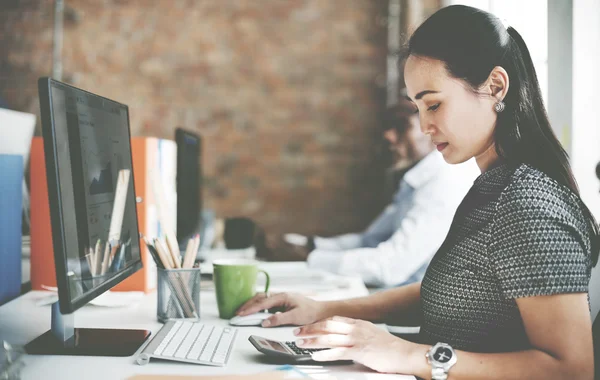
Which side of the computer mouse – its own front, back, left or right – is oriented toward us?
left

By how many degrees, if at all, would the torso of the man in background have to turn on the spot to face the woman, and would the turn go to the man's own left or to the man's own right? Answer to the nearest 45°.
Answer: approximately 90° to the man's own left

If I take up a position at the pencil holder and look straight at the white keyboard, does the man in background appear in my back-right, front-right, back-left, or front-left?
back-left

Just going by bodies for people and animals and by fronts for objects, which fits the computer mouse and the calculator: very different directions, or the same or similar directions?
very different directions

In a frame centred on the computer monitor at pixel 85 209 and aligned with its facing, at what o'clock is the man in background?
The man in background is roughly at 11 o'clock from the computer monitor.

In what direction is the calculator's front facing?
to the viewer's right

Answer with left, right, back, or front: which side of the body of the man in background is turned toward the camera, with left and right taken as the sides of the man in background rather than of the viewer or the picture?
left

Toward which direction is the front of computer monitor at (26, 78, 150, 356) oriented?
to the viewer's right

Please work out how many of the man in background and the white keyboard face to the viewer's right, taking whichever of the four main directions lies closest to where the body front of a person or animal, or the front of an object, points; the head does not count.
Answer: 1

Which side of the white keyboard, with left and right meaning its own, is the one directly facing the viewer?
right

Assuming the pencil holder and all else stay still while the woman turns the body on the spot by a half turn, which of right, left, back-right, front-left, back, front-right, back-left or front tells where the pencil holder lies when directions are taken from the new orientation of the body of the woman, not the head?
back
